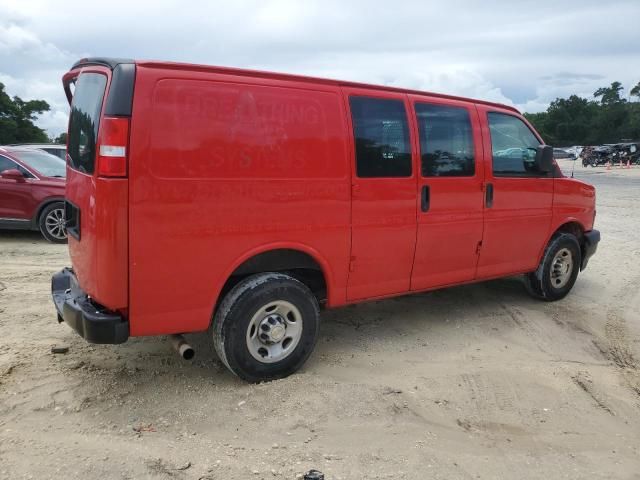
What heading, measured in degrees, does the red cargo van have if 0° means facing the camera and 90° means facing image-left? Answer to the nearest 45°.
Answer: approximately 225°

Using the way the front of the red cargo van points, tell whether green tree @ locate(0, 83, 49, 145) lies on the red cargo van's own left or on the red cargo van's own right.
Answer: on the red cargo van's own left
